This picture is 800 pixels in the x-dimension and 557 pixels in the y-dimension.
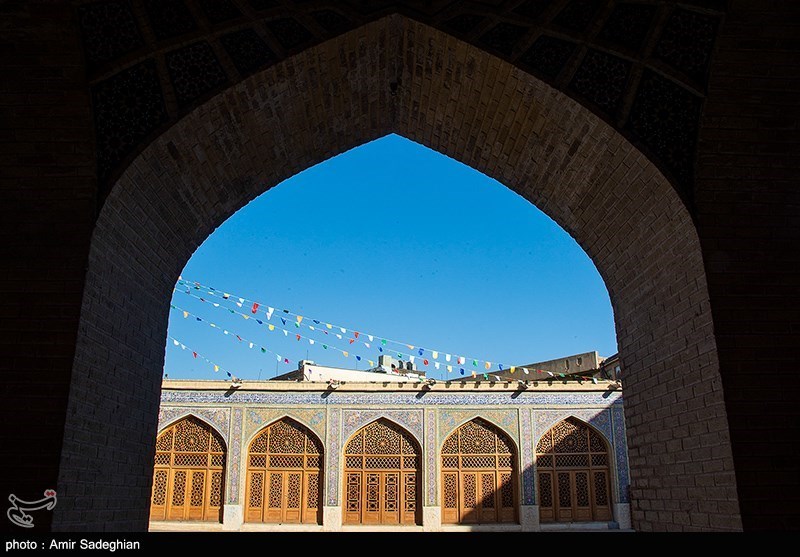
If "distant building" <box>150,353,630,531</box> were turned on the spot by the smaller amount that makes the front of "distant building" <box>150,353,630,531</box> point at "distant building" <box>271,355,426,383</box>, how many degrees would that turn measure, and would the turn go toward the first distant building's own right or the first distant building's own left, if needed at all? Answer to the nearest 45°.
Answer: approximately 180°

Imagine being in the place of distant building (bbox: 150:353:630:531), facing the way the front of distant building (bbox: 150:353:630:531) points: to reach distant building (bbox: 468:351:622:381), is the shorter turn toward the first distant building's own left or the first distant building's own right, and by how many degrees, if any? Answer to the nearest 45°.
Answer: approximately 135° to the first distant building's own left

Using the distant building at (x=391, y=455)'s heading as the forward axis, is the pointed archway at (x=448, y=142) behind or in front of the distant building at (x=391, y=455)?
in front

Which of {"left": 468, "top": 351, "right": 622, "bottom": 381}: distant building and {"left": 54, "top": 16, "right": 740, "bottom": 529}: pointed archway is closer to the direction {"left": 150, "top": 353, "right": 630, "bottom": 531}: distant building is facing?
the pointed archway

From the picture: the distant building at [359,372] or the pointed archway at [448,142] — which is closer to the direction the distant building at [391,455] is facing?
the pointed archway

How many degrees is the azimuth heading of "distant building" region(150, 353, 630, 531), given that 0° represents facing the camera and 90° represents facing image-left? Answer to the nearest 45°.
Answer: approximately 0°

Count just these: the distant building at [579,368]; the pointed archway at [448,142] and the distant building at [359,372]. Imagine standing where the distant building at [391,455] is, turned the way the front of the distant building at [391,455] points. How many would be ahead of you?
1
